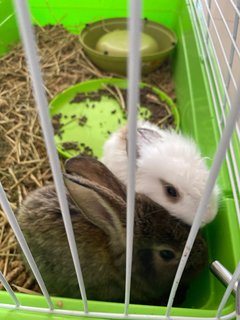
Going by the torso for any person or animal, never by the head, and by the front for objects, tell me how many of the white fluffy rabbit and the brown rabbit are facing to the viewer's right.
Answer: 2

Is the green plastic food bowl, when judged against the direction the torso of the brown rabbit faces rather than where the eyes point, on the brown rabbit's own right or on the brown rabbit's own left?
on the brown rabbit's own left

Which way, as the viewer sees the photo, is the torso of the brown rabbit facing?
to the viewer's right

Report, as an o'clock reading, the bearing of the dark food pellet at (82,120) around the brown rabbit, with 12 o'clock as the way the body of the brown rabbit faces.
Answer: The dark food pellet is roughly at 9 o'clock from the brown rabbit.

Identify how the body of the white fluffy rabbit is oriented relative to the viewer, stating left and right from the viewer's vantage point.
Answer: facing to the right of the viewer

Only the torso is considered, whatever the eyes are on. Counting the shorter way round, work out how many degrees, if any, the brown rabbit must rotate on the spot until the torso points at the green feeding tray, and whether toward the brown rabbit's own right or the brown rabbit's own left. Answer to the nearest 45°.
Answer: approximately 90° to the brown rabbit's own left

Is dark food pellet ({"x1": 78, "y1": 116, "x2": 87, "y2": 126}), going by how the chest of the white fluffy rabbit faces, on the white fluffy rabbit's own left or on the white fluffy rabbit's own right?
on the white fluffy rabbit's own left
